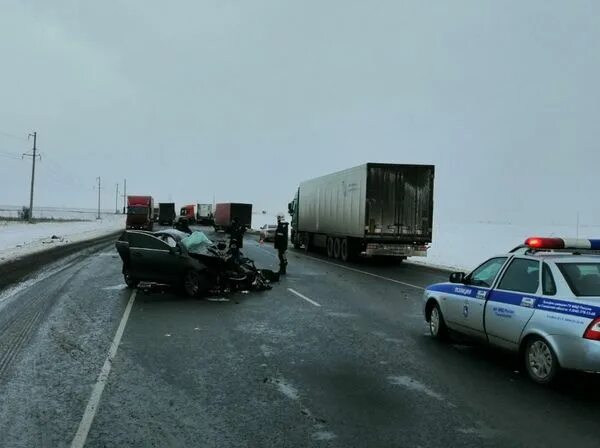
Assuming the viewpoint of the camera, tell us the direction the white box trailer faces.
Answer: facing away from the viewer and to the left of the viewer

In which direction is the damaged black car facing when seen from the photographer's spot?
facing the viewer and to the right of the viewer

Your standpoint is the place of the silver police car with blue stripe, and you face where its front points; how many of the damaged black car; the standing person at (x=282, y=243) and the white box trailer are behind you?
0

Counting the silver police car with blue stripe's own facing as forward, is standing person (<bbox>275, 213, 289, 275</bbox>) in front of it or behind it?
in front

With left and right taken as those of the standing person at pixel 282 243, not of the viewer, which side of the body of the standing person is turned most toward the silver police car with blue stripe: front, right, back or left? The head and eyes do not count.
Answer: left

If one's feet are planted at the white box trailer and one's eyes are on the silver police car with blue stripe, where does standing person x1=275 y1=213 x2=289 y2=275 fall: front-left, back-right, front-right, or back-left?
front-right

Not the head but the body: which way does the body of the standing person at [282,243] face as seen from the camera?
to the viewer's left

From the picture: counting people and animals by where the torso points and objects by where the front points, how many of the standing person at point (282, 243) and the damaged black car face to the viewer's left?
1

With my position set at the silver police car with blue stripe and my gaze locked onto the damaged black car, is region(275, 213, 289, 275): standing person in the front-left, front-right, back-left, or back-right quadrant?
front-right

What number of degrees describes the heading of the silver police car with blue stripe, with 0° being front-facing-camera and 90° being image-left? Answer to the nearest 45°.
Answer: approximately 135°

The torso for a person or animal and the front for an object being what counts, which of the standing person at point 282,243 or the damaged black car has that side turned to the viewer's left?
the standing person

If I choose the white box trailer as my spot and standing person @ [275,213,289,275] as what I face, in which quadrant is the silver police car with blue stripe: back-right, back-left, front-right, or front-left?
front-left
